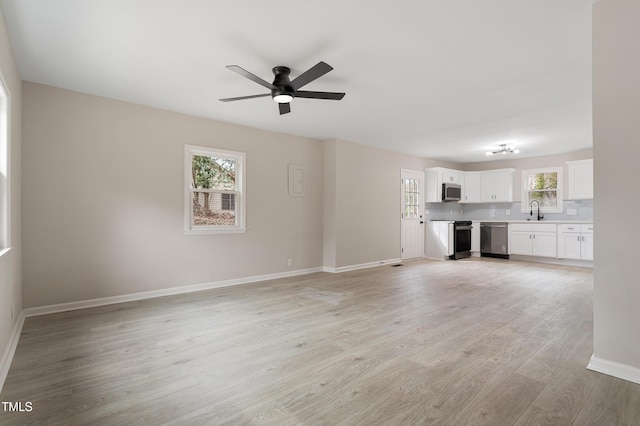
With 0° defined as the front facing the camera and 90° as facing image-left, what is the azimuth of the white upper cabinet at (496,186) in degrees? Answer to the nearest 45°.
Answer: approximately 0°

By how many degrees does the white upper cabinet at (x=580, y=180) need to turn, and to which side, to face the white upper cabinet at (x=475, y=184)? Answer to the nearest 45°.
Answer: approximately 90° to its right

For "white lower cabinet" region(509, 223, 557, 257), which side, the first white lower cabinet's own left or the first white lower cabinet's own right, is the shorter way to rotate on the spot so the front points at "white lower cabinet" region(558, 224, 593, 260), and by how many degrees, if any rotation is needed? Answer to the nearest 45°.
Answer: approximately 90° to the first white lower cabinet's own left

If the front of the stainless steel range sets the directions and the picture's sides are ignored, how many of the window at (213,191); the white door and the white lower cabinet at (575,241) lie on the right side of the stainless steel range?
2

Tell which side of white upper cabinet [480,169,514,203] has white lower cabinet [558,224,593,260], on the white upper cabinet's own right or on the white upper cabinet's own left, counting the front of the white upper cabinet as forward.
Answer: on the white upper cabinet's own left

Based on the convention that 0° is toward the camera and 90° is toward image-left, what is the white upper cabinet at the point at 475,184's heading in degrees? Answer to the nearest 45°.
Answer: approximately 0°

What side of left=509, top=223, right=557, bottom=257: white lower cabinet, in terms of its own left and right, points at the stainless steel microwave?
right
